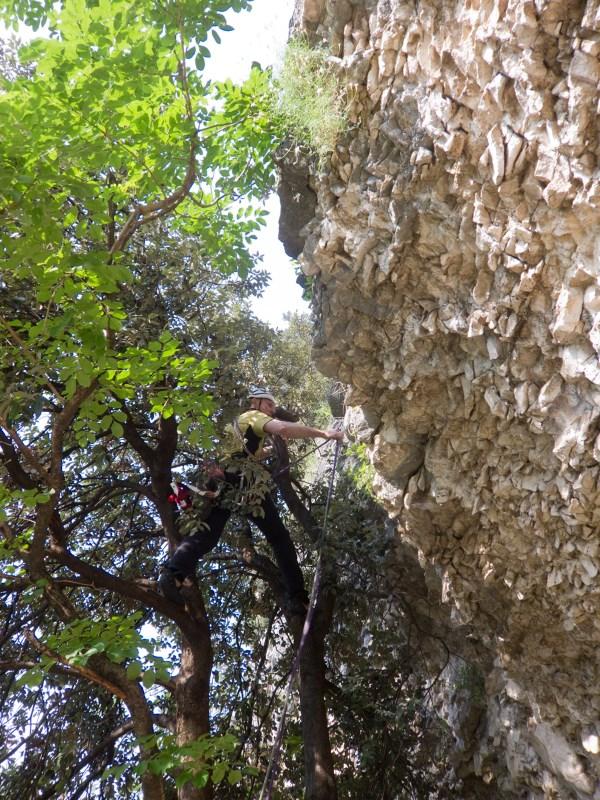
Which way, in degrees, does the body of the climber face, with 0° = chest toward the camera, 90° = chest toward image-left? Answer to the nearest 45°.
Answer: approximately 270°
